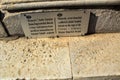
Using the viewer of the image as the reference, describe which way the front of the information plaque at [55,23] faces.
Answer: facing the viewer
